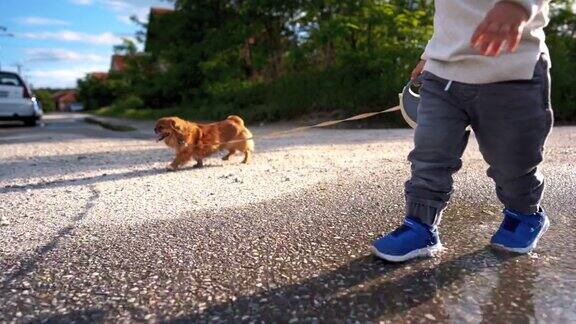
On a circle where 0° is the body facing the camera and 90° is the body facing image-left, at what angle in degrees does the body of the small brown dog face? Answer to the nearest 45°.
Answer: approximately 90°

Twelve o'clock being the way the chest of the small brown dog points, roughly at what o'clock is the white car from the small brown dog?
The white car is roughly at 2 o'clock from the small brown dog.
